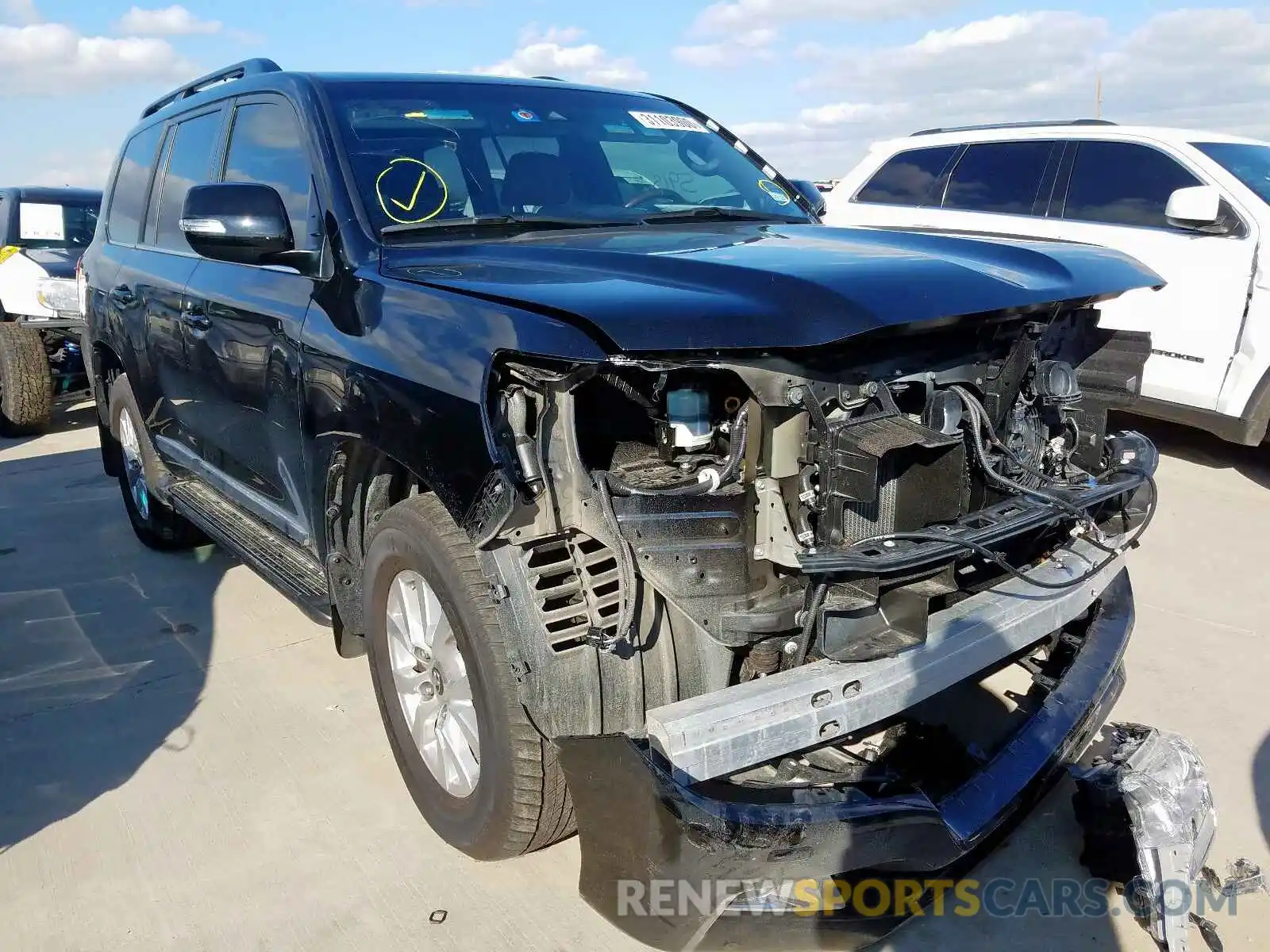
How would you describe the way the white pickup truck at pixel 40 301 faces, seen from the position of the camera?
facing the viewer and to the right of the viewer

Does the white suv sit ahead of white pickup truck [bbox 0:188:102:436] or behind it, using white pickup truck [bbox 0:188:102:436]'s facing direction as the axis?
ahead

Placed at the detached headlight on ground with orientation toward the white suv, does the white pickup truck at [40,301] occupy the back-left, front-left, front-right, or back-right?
front-left

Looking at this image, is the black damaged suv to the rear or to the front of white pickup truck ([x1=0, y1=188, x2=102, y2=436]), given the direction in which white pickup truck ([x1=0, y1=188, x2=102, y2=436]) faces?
to the front

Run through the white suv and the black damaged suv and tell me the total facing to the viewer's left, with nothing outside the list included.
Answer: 0

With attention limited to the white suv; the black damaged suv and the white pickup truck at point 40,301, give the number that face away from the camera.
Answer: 0

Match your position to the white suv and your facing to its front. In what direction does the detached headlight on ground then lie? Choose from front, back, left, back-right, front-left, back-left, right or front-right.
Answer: front-right

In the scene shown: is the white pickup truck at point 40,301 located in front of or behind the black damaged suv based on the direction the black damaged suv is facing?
behind

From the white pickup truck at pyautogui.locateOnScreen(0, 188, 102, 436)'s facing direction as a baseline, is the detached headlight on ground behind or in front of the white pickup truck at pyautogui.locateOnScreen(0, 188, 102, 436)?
in front
